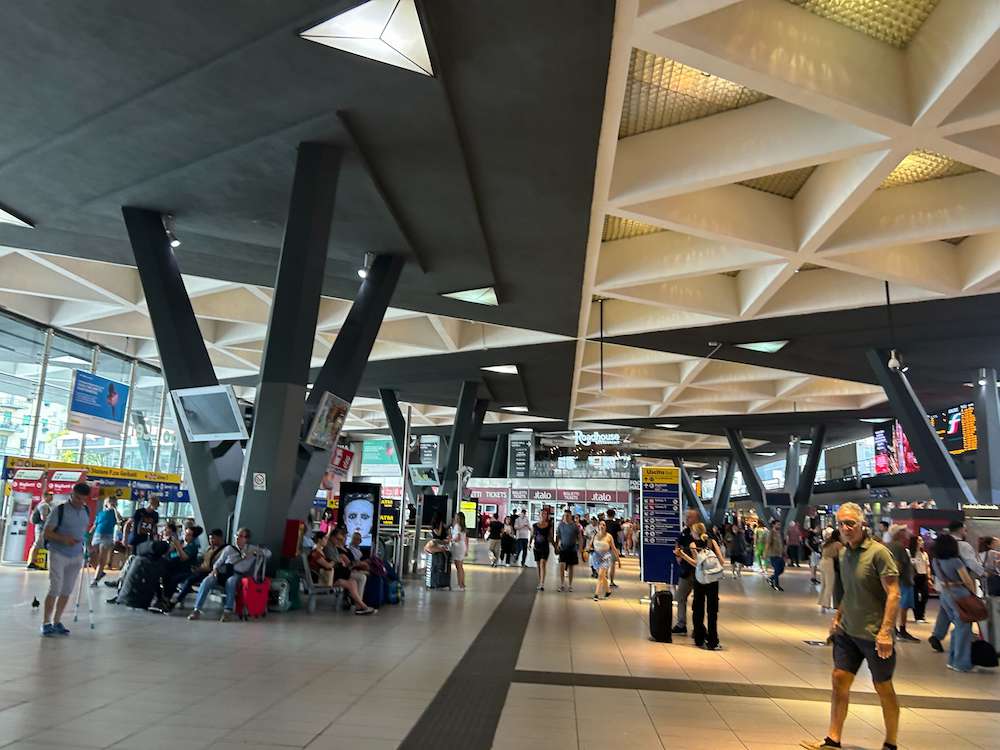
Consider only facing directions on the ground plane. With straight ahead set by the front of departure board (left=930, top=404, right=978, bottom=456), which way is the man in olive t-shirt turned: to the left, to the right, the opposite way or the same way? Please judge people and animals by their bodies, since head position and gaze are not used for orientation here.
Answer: the same way

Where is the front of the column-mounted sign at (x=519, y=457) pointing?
toward the camera

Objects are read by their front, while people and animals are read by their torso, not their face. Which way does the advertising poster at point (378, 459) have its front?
toward the camera

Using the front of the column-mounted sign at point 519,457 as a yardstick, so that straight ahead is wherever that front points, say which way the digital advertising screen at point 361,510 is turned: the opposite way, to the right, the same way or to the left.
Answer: the same way

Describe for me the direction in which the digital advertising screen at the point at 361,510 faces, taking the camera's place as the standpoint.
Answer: facing the viewer

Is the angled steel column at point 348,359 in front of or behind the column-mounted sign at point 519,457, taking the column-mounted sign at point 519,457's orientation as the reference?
in front

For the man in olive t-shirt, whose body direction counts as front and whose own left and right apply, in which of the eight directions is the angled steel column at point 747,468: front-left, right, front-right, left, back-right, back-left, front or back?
back-right

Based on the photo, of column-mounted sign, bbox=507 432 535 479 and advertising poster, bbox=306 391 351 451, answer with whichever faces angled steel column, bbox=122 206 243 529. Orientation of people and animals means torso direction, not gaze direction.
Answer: the column-mounted sign

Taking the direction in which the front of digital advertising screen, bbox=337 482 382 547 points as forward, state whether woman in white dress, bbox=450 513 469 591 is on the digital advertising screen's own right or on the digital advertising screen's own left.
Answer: on the digital advertising screen's own left

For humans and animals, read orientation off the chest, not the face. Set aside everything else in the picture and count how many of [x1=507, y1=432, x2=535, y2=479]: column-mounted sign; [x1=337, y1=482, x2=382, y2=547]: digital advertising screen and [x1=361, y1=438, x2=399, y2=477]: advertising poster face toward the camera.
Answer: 3

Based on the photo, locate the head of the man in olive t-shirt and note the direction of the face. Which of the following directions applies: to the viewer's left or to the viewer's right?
to the viewer's left

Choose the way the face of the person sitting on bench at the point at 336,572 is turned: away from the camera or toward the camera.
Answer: toward the camera

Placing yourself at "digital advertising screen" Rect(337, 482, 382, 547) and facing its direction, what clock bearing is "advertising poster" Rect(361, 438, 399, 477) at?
The advertising poster is roughly at 6 o'clock from the digital advertising screen.

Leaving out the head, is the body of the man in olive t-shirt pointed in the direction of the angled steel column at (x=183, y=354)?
no
